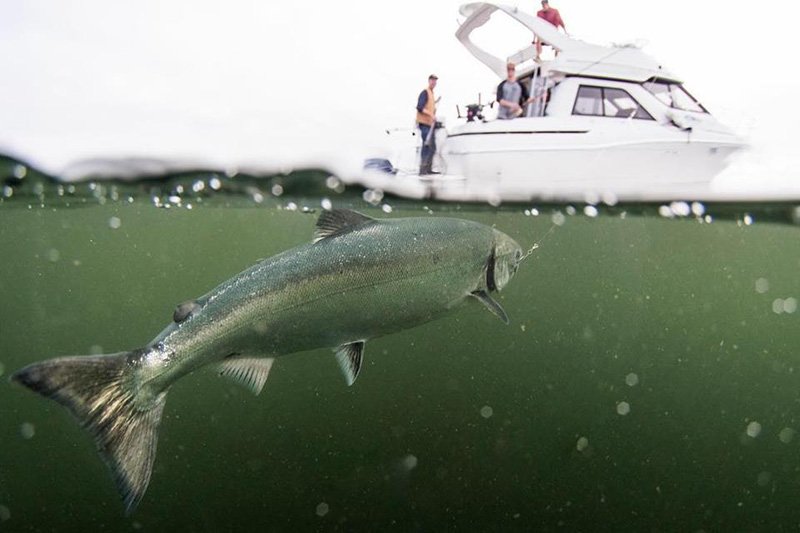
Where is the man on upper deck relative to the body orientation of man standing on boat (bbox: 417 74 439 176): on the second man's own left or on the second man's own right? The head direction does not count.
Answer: on the second man's own left

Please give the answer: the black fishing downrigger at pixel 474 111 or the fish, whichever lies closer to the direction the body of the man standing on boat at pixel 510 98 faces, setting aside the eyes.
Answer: the fish

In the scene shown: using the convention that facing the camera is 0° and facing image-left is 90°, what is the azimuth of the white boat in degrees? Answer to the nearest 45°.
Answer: approximately 270°

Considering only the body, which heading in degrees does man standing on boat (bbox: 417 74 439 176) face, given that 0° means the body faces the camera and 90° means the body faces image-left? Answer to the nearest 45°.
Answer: approximately 315°

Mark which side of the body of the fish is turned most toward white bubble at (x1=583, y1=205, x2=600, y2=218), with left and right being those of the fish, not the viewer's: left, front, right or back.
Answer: front

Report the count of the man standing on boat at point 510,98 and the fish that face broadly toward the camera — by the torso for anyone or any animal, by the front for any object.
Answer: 1

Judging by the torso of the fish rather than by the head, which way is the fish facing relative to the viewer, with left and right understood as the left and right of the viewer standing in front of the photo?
facing away from the viewer and to the right of the viewer

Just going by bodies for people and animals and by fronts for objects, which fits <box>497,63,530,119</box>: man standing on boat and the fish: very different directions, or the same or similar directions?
very different directions

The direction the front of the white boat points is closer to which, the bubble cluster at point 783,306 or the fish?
the bubble cluster

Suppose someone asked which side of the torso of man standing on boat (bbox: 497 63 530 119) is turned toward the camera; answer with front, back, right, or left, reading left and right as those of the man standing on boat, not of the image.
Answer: front
